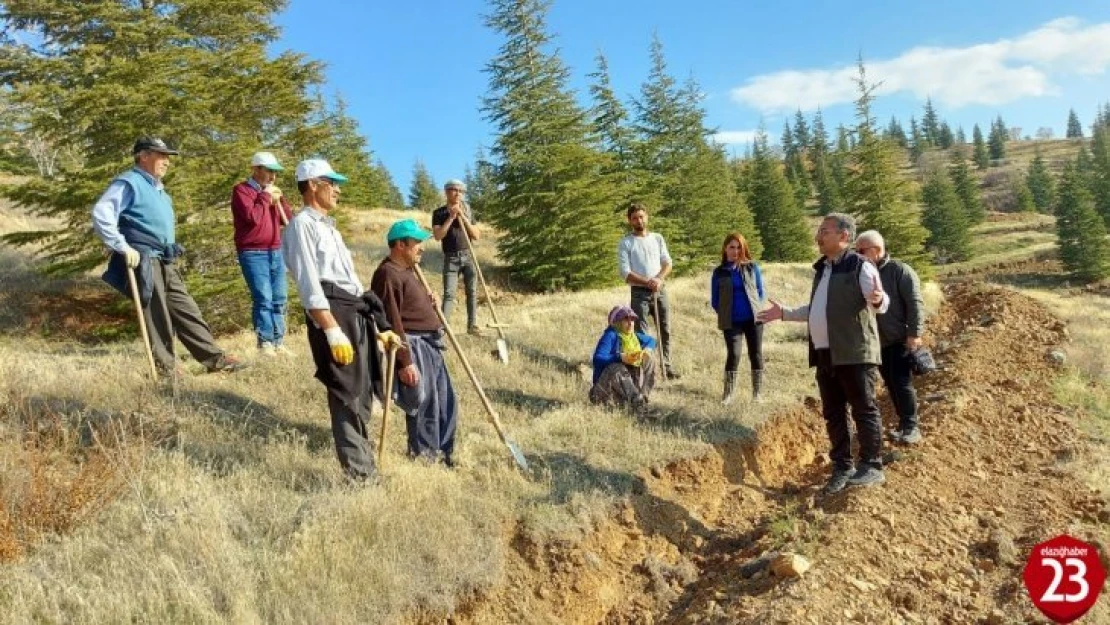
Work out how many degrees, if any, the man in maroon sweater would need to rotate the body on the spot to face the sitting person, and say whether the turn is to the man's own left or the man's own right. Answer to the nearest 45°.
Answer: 0° — they already face them

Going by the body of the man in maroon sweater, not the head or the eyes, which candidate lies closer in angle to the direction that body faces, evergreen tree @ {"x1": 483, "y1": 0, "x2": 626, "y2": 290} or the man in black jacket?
the man in black jacket

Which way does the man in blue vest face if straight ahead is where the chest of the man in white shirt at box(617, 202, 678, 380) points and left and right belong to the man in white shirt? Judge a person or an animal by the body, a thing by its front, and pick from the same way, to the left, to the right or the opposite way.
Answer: to the left

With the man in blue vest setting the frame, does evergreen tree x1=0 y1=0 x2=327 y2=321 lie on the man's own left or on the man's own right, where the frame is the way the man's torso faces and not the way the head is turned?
on the man's own left

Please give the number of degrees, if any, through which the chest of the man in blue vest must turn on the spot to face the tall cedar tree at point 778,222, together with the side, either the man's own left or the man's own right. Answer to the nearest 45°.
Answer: approximately 90° to the man's own left

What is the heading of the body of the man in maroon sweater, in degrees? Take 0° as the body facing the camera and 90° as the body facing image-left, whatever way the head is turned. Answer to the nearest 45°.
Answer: approximately 315°
